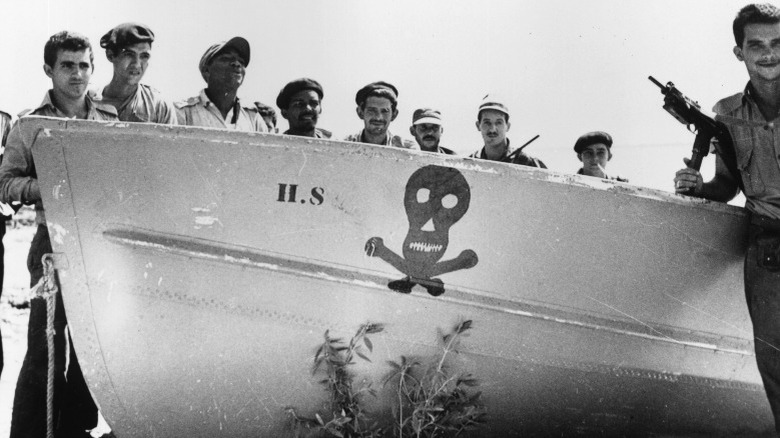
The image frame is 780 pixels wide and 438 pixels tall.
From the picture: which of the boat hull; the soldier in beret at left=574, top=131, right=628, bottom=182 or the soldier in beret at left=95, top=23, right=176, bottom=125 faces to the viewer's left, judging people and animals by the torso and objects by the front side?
the boat hull

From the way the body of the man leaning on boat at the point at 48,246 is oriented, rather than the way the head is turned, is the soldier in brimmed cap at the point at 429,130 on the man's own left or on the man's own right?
on the man's own left

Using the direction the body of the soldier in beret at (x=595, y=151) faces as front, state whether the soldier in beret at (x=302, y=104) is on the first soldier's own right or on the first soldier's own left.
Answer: on the first soldier's own right

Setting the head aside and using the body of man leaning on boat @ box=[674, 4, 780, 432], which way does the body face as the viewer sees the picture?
toward the camera

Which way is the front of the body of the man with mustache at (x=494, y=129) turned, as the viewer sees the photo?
toward the camera

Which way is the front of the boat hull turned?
to the viewer's left

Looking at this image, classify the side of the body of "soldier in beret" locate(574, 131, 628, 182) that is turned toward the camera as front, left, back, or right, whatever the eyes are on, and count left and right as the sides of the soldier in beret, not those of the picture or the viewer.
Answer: front

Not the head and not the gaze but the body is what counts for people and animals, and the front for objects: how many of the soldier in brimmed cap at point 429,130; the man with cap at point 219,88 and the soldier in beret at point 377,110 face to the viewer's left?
0

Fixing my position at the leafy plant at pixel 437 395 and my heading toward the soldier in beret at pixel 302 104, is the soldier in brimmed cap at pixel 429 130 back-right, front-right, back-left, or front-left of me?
front-right

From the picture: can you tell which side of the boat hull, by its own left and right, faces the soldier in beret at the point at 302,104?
right

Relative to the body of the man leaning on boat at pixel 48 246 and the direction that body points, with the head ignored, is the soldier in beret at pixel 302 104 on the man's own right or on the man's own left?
on the man's own left

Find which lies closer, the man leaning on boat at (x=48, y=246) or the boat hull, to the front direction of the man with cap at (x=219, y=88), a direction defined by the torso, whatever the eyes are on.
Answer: the boat hull

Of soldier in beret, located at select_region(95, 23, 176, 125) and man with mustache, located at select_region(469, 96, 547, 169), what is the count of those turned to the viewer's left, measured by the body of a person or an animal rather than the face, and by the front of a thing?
0
